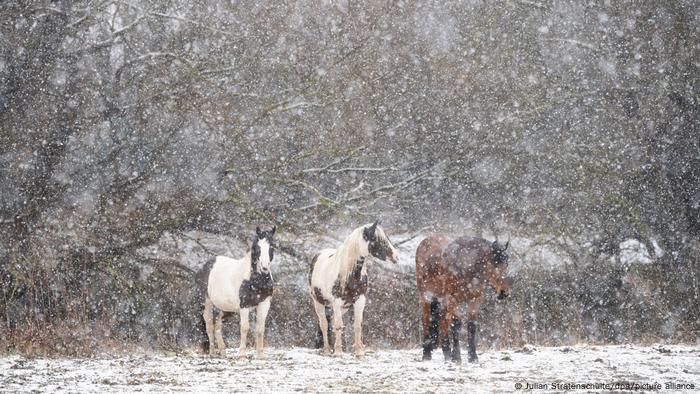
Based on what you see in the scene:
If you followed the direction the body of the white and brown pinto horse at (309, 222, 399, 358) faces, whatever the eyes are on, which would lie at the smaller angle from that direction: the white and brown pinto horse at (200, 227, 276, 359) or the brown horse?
the brown horse

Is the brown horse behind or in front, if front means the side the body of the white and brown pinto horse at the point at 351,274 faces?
in front

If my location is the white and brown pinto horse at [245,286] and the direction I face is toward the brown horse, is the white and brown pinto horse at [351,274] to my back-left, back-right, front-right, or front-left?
front-left

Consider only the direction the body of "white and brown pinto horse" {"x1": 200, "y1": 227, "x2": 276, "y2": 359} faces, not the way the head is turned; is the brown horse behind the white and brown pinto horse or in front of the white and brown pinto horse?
in front

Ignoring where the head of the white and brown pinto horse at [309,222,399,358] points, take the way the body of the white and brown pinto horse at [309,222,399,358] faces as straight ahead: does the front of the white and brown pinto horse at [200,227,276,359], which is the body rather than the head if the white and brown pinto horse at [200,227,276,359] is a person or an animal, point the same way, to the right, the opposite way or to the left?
the same way

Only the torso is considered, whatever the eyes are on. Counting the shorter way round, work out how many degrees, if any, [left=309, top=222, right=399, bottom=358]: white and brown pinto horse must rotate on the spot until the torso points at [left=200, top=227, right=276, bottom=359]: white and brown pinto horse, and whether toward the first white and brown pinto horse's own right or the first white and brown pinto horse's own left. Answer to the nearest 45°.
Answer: approximately 135° to the first white and brown pinto horse's own right

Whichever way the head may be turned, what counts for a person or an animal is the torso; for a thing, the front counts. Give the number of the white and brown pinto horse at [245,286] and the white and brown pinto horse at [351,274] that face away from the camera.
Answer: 0

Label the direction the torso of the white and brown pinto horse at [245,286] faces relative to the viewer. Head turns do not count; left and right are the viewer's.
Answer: facing the viewer and to the right of the viewer

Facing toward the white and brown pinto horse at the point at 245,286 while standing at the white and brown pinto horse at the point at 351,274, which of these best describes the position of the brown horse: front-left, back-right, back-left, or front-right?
back-left
